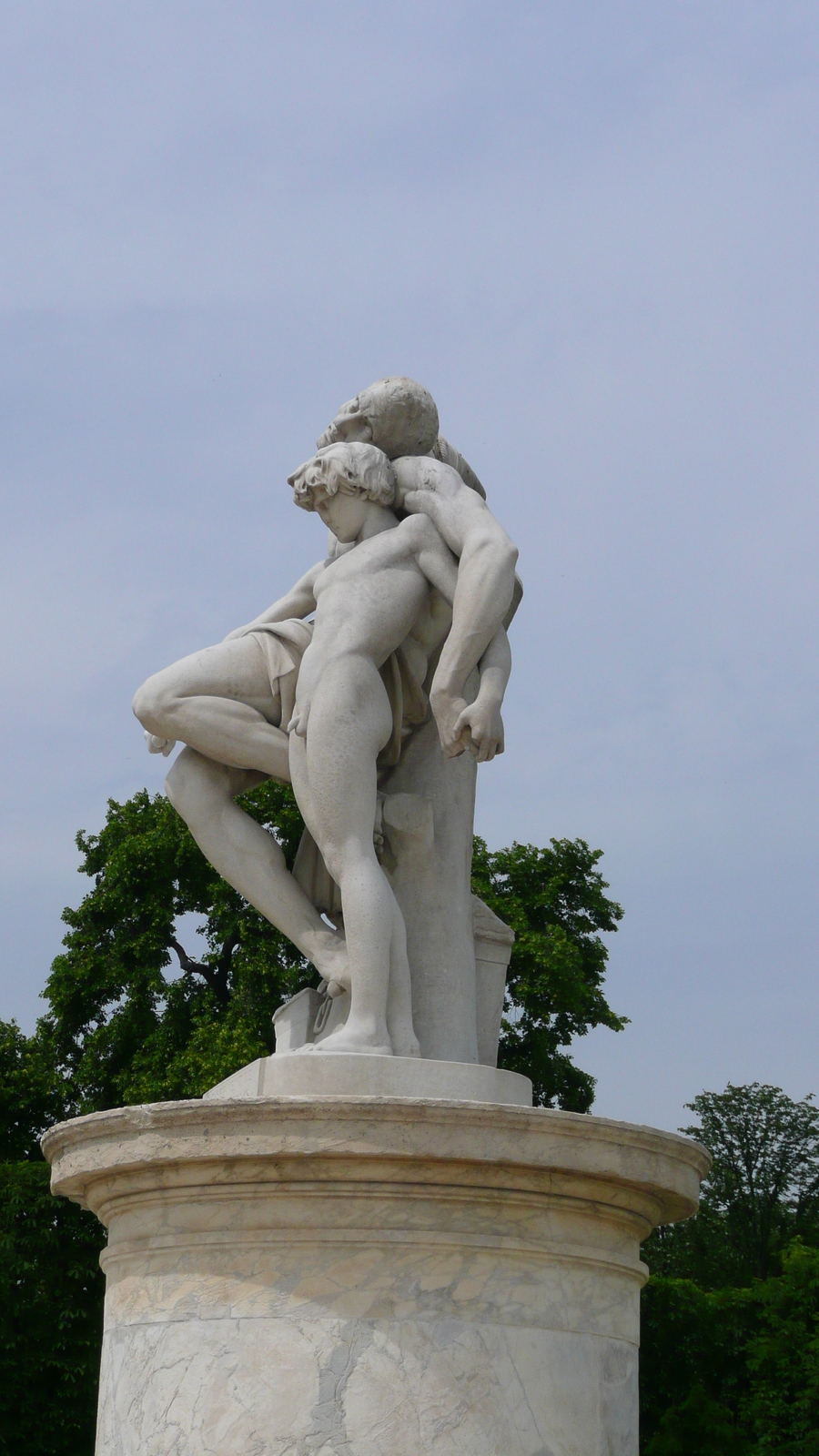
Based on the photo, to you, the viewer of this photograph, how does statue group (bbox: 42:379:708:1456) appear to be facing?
facing the viewer and to the left of the viewer

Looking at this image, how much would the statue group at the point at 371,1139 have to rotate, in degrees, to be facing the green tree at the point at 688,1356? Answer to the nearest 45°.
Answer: approximately 135° to its right

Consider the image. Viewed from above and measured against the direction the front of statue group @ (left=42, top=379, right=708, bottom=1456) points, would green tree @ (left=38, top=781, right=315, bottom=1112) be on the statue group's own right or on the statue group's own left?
on the statue group's own right

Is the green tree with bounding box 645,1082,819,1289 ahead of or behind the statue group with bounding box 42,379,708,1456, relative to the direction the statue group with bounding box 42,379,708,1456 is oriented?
behind

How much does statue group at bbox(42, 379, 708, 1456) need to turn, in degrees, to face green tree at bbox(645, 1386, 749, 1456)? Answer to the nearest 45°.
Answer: approximately 135° to its right

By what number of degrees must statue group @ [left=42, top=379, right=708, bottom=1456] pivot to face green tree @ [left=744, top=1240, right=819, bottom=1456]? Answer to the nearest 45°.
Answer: approximately 135° to its right

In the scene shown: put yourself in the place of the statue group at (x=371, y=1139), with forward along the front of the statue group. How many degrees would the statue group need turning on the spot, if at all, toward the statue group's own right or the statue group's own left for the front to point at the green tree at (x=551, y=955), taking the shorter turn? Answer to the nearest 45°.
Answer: approximately 135° to the statue group's own right
